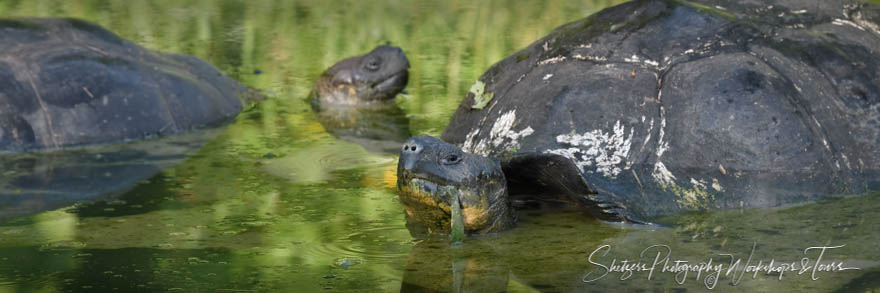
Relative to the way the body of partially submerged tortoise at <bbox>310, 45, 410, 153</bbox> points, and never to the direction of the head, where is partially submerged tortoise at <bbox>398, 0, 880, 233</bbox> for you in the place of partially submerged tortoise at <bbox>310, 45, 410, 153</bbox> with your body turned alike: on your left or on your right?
on your right

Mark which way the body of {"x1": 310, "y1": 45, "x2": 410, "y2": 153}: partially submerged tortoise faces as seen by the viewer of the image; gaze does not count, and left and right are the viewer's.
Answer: facing to the right of the viewer

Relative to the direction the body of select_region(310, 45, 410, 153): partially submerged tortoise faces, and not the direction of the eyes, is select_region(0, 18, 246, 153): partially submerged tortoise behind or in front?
behind

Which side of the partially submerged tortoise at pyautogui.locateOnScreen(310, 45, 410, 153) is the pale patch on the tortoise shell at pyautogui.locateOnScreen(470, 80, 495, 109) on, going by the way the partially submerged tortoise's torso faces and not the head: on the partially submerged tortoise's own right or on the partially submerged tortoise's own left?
on the partially submerged tortoise's own right

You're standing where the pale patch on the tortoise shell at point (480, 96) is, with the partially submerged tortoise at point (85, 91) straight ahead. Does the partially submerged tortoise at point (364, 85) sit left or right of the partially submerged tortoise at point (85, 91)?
right
